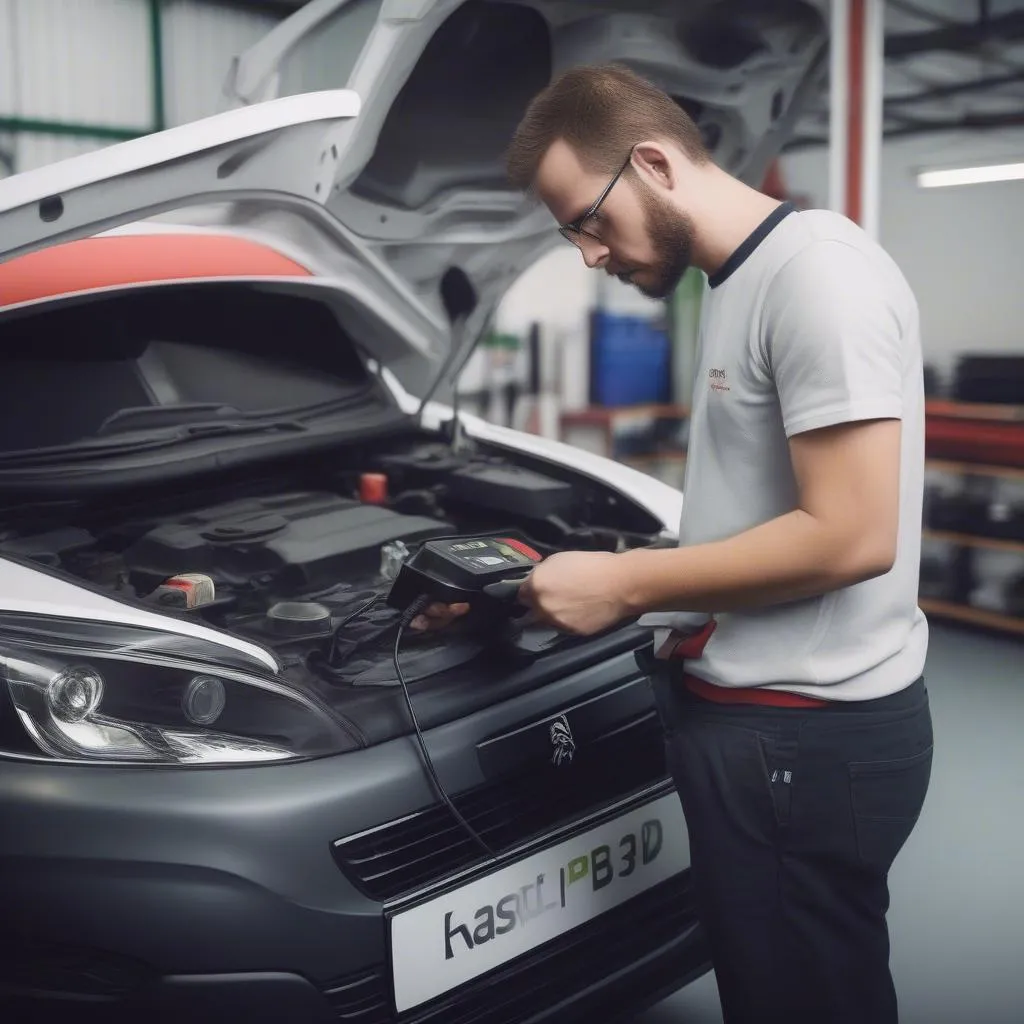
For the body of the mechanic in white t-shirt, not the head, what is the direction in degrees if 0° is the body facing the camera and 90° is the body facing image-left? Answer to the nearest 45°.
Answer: approximately 90°

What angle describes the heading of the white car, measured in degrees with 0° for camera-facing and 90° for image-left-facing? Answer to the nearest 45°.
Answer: approximately 315°

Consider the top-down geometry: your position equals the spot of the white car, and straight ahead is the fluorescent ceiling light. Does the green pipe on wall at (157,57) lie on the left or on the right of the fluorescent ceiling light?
left

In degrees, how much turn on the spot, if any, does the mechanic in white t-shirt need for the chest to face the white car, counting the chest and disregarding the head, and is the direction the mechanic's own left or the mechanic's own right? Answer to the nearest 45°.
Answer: approximately 45° to the mechanic's own right

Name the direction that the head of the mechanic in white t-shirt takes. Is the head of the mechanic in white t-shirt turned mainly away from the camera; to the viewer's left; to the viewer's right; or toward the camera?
to the viewer's left

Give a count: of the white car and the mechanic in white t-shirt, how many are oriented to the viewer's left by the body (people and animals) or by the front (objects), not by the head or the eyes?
1

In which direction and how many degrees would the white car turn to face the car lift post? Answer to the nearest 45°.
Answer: approximately 90° to its left
